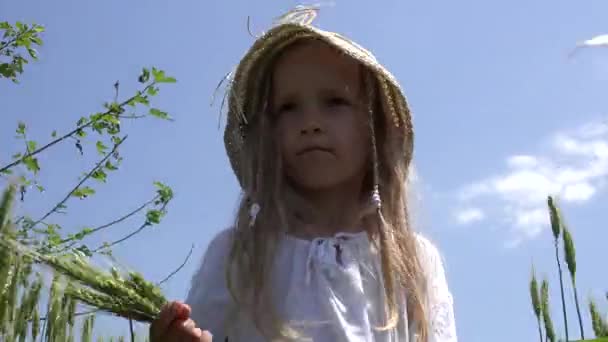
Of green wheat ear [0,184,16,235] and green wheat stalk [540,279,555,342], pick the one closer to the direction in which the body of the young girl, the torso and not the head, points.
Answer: the green wheat ear

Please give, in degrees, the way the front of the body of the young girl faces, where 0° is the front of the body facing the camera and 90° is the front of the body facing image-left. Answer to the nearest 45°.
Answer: approximately 0°
